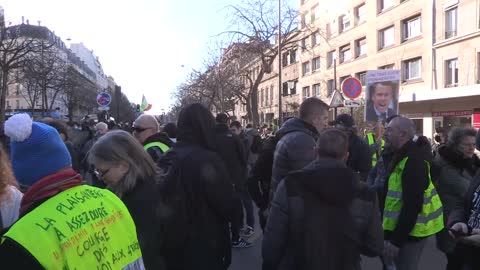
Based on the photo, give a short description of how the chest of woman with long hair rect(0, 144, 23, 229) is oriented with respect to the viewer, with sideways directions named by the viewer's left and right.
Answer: facing away from the viewer

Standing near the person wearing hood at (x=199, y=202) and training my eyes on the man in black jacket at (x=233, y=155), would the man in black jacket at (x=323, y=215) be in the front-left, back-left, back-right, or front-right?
back-right

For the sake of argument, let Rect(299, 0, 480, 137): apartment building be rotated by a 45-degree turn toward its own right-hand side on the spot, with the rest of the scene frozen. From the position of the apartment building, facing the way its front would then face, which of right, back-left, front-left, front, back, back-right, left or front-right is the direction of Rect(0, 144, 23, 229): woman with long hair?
left

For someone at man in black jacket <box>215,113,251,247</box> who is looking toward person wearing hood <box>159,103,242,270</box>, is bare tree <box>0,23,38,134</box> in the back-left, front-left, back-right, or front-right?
back-right

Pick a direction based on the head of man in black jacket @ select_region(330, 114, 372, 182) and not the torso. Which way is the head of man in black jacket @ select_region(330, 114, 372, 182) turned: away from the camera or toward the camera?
away from the camera

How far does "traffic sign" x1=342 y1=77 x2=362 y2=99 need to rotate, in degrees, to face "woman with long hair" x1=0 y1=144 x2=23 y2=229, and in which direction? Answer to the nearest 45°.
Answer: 0° — it already faces them

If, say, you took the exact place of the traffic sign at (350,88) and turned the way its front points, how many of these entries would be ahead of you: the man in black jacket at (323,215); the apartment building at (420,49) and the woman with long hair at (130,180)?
2

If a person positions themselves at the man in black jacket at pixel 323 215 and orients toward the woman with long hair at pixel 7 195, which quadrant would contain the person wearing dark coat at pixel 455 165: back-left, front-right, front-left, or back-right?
back-right

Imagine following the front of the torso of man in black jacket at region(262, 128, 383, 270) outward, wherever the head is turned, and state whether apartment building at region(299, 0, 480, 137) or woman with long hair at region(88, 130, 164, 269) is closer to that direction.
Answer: the apartment building

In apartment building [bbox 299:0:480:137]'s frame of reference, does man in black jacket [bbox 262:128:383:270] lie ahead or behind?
ahead

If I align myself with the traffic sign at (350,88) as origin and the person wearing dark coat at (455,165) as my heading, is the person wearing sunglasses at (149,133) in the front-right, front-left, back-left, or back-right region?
front-right

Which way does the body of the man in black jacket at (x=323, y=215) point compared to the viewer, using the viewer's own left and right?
facing away from the viewer
